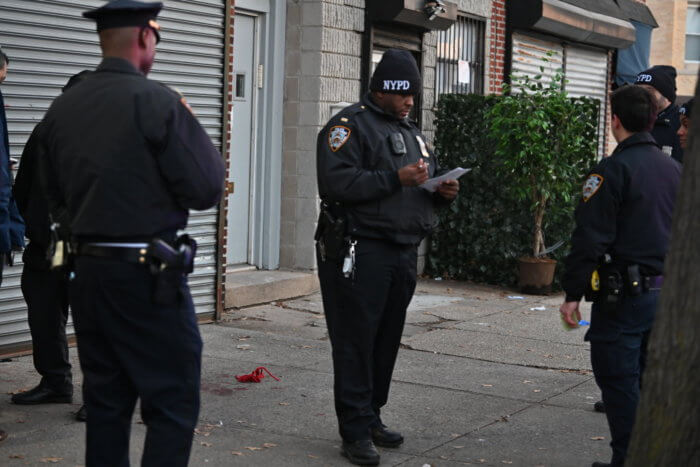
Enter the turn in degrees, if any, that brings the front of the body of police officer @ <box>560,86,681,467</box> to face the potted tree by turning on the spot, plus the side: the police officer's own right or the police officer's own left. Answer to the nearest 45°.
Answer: approximately 45° to the police officer's own right

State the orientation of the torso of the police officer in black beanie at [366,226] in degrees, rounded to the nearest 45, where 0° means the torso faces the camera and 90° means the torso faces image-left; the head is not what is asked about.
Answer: approximately 315°

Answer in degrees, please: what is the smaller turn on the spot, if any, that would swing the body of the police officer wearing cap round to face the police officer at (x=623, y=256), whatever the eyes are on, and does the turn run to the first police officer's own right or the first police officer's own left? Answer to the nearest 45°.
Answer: approximately 45° to the first police officer's own right

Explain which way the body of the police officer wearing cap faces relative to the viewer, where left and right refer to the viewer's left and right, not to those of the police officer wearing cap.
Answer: facing away from the viewer and to the right of the viewer

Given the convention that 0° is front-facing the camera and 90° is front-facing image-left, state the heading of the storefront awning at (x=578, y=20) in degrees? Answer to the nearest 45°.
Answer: approximately 315°

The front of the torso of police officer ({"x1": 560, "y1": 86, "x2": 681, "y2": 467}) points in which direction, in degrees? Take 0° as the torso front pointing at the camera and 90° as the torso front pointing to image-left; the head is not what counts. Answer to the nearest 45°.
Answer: approximately 135°

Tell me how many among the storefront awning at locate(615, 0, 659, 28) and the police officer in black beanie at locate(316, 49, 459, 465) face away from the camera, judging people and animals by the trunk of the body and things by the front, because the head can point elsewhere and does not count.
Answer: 0

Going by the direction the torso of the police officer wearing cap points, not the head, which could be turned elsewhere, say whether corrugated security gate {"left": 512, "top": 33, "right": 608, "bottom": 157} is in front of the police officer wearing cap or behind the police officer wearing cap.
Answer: in front

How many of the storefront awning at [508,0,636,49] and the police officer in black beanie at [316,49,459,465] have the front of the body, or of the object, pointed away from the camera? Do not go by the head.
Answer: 0

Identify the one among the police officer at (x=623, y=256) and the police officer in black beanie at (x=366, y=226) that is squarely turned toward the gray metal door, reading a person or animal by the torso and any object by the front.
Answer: the police officer

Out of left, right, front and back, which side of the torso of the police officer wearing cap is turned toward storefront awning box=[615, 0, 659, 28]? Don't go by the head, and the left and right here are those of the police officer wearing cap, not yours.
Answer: front

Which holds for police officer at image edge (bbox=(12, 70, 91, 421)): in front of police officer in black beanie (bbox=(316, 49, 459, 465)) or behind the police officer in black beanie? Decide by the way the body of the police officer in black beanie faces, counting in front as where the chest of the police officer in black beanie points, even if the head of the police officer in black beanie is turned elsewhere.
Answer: behind

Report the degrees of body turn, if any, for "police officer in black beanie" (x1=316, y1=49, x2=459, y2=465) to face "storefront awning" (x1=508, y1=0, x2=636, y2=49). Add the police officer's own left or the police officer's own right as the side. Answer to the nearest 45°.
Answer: approximately 135° to the police officer's own left

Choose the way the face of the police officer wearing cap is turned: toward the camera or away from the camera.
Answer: away from the camera

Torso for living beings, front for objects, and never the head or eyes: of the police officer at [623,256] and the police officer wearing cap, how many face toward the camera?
0
